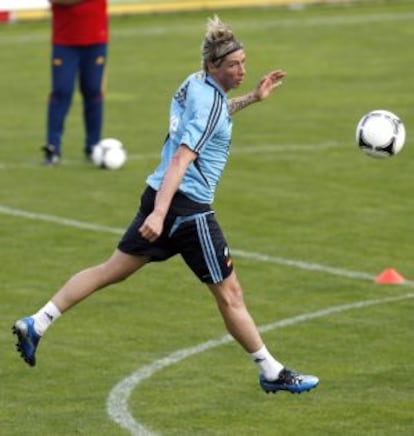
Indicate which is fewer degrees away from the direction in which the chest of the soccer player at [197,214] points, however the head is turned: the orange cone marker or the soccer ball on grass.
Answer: the orange cone marker

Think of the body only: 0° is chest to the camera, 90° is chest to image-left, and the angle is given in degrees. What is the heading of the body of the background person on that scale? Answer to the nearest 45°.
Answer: approximately 0°

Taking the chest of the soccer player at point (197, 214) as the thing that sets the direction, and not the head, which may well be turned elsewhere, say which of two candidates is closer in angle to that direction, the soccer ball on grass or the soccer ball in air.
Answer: the soccer ball in air

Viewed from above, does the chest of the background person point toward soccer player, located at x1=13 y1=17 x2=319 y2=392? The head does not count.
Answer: yes

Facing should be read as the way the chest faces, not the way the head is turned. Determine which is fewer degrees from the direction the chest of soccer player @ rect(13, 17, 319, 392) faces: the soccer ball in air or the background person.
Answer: the soccer ball in air

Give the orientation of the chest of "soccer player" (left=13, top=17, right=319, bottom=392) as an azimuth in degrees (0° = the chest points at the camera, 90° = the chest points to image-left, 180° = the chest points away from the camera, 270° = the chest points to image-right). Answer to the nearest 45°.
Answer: approximately 270°

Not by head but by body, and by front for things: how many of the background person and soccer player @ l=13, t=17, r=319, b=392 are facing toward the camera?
1
